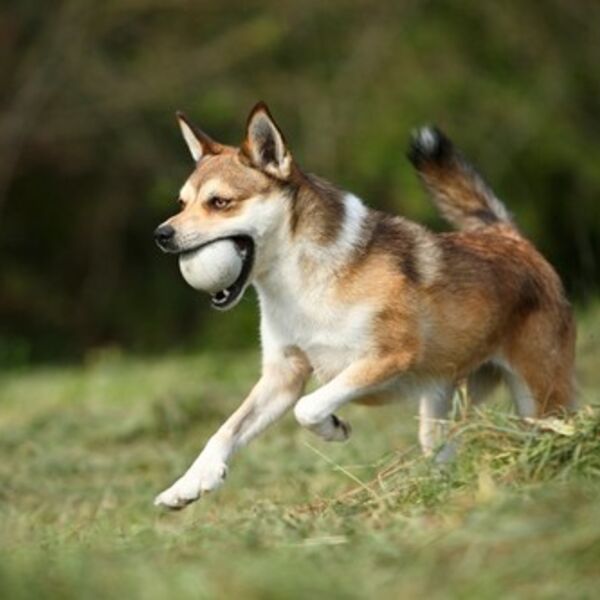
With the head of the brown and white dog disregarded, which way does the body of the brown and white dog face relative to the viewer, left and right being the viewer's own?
facing the viewer and to the left of the viewer
